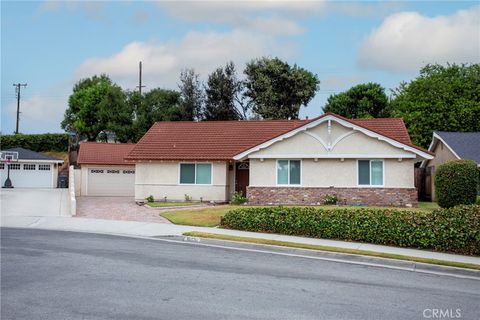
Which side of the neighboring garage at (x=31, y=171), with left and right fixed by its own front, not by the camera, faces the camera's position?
front

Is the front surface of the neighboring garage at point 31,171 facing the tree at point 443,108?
no

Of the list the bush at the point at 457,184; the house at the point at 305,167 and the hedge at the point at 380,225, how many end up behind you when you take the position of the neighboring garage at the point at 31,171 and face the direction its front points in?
0

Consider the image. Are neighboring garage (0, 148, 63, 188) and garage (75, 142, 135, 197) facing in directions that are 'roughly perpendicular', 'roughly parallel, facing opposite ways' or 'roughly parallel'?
roughly parallel

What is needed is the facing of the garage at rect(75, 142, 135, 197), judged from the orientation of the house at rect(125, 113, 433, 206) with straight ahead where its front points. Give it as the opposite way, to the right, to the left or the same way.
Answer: the same way

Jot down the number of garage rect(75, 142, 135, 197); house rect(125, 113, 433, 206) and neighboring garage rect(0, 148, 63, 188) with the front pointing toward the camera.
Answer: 3

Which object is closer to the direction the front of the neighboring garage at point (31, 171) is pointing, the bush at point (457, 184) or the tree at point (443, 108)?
the bush

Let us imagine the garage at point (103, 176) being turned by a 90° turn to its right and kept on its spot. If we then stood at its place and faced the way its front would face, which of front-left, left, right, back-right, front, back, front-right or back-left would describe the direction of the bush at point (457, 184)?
back-left

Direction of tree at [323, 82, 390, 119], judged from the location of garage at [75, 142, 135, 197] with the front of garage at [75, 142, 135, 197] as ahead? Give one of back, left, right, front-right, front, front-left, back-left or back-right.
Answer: left

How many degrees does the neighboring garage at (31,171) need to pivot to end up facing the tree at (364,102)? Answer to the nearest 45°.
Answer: approximately 90° to its left

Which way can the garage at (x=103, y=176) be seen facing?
toward the camera

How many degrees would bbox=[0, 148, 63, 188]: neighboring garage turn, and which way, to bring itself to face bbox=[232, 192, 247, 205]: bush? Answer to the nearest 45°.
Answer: approximately 45° to its left

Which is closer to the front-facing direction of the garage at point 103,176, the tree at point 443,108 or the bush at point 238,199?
the bush

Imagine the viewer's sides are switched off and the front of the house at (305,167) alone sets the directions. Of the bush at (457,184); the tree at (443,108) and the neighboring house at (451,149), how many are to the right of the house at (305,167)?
0

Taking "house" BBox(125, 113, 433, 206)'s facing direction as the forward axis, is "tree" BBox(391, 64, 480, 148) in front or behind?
behind

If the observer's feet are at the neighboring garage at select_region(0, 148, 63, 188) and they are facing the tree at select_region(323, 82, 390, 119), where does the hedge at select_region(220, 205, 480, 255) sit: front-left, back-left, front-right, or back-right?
front-right

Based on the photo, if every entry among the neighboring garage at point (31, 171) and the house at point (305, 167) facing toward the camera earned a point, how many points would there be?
2

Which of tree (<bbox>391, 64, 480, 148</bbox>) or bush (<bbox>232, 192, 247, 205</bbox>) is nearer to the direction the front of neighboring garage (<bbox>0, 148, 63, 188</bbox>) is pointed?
the bush

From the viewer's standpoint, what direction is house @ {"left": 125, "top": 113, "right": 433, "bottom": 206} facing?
toward the camera
